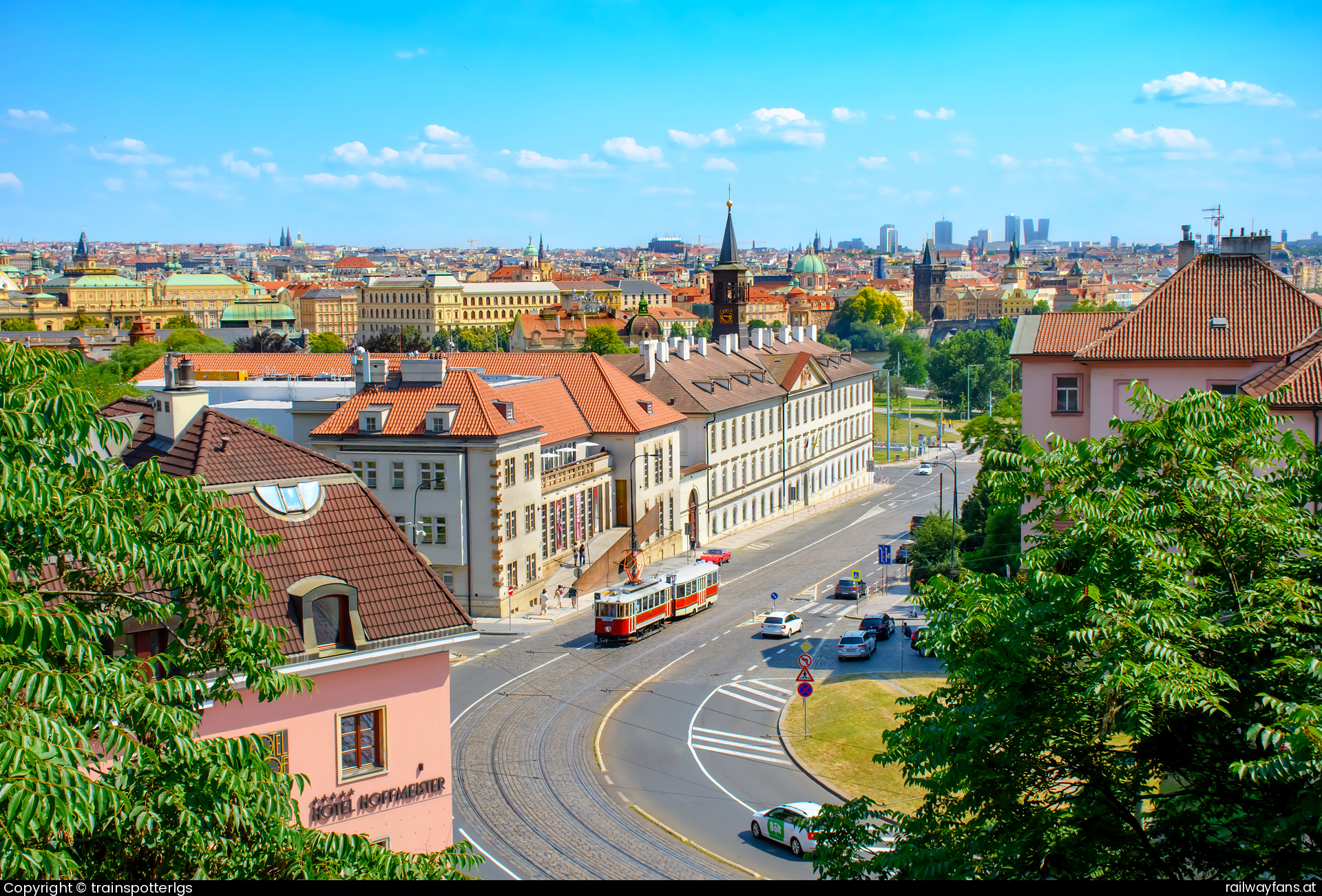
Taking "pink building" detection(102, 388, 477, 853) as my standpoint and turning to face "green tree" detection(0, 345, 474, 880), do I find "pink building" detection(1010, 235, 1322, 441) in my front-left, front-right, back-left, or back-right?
back-left

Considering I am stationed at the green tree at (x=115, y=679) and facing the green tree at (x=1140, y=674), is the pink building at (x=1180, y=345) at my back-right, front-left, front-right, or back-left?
front-left

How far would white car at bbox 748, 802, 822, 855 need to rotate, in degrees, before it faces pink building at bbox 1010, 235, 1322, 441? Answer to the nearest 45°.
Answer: approximately 90° to its right

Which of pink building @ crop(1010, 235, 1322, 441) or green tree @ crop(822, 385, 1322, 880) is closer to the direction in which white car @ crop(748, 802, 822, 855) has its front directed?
the pink building

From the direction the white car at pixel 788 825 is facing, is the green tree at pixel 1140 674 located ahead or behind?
behind

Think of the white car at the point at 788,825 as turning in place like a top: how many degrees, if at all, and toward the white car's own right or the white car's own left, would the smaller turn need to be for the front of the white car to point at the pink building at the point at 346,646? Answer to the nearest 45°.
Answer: approximately 90° to the white car's own left

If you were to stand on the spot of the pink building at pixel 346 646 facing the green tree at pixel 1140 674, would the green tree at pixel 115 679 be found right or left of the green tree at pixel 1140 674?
right

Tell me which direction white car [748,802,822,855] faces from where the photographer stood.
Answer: facing away from the viewer and to the left of the viewer

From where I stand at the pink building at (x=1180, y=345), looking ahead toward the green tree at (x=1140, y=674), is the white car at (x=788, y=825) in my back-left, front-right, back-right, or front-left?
front-right

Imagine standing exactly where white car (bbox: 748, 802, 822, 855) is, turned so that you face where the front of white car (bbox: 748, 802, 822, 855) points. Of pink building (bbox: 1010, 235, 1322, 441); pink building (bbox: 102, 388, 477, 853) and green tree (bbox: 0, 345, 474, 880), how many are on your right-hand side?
1
